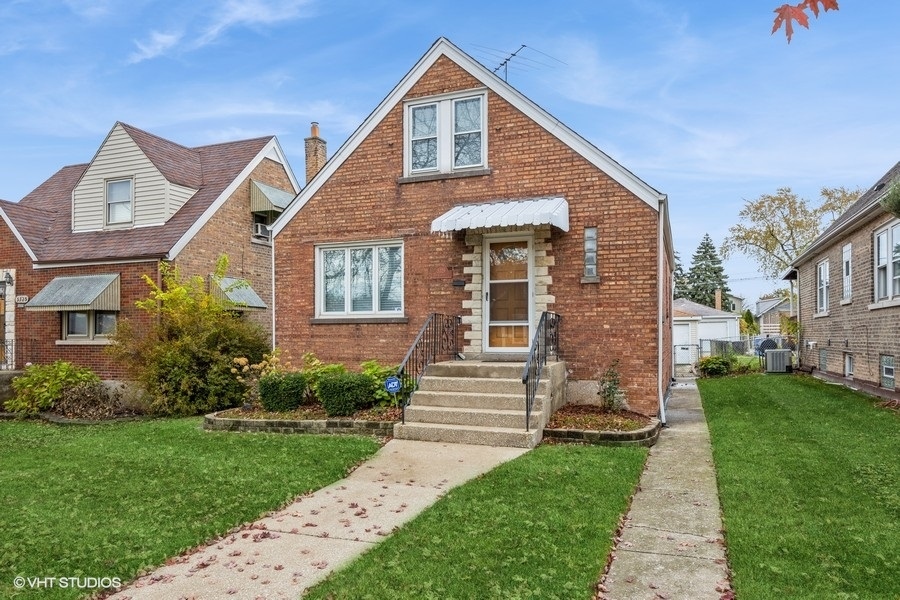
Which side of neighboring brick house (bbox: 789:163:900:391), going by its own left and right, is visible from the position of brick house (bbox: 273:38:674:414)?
right

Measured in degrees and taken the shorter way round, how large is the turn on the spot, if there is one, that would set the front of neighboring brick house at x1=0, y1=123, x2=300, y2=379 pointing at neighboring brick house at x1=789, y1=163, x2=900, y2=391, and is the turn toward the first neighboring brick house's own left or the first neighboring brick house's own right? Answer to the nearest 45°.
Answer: approximately 90° to the first neighboring brick house's own left

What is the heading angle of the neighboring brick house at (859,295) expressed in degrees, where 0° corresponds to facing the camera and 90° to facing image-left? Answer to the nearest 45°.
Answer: approximately 315°

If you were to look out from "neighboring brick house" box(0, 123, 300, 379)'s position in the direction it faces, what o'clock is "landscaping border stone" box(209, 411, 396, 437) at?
The landscaping border stone is roughly at 10 o'clock from the neighboring brick house.

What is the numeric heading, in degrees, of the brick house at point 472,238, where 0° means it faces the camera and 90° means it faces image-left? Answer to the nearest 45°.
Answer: approximately 0°

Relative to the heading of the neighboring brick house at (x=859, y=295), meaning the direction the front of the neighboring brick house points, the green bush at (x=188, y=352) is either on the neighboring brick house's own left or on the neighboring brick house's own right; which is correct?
on the neighboring brick house's own right
